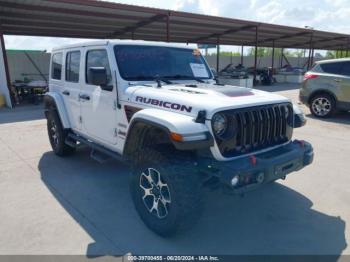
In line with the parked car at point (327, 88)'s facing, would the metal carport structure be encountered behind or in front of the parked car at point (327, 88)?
behind

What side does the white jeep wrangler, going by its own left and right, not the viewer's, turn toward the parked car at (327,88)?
left

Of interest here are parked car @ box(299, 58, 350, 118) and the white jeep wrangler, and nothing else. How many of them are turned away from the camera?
0

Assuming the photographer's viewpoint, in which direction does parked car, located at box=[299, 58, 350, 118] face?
facing to the right of the viewer

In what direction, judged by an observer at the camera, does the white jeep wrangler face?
facing the viewer and to the right of the viewer
